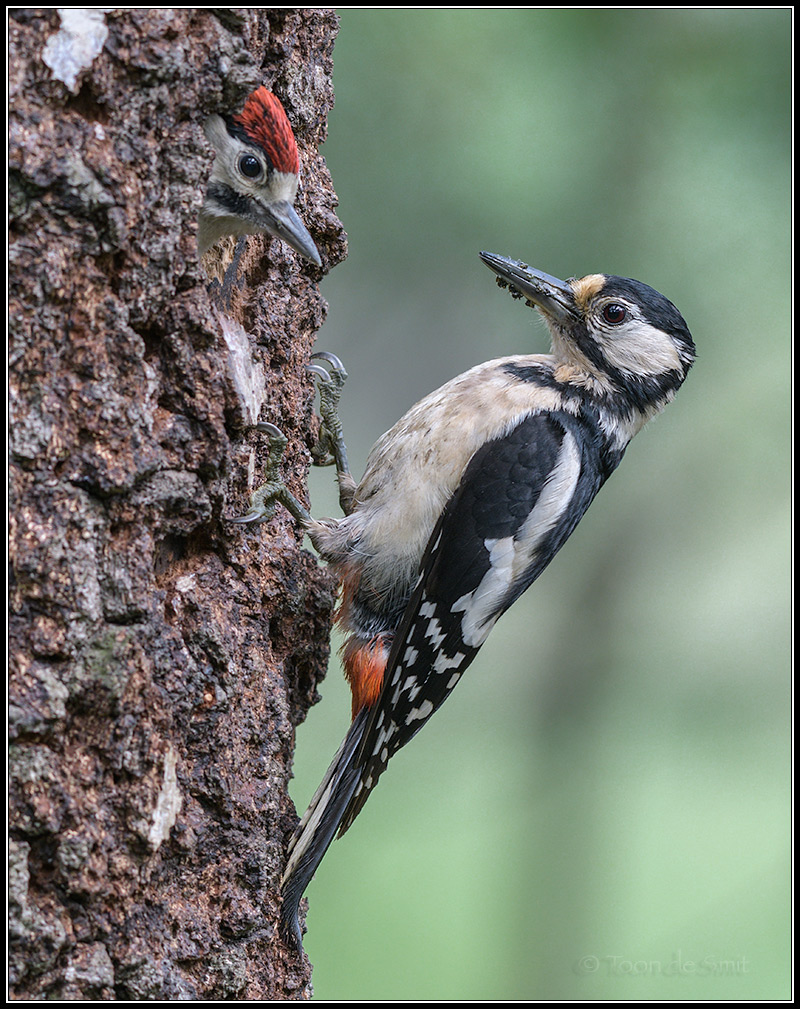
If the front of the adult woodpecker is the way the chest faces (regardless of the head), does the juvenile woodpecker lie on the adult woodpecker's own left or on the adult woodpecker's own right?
on the adult woodpecker's own left

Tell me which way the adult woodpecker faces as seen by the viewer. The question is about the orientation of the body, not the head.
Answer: to the viewer's left
